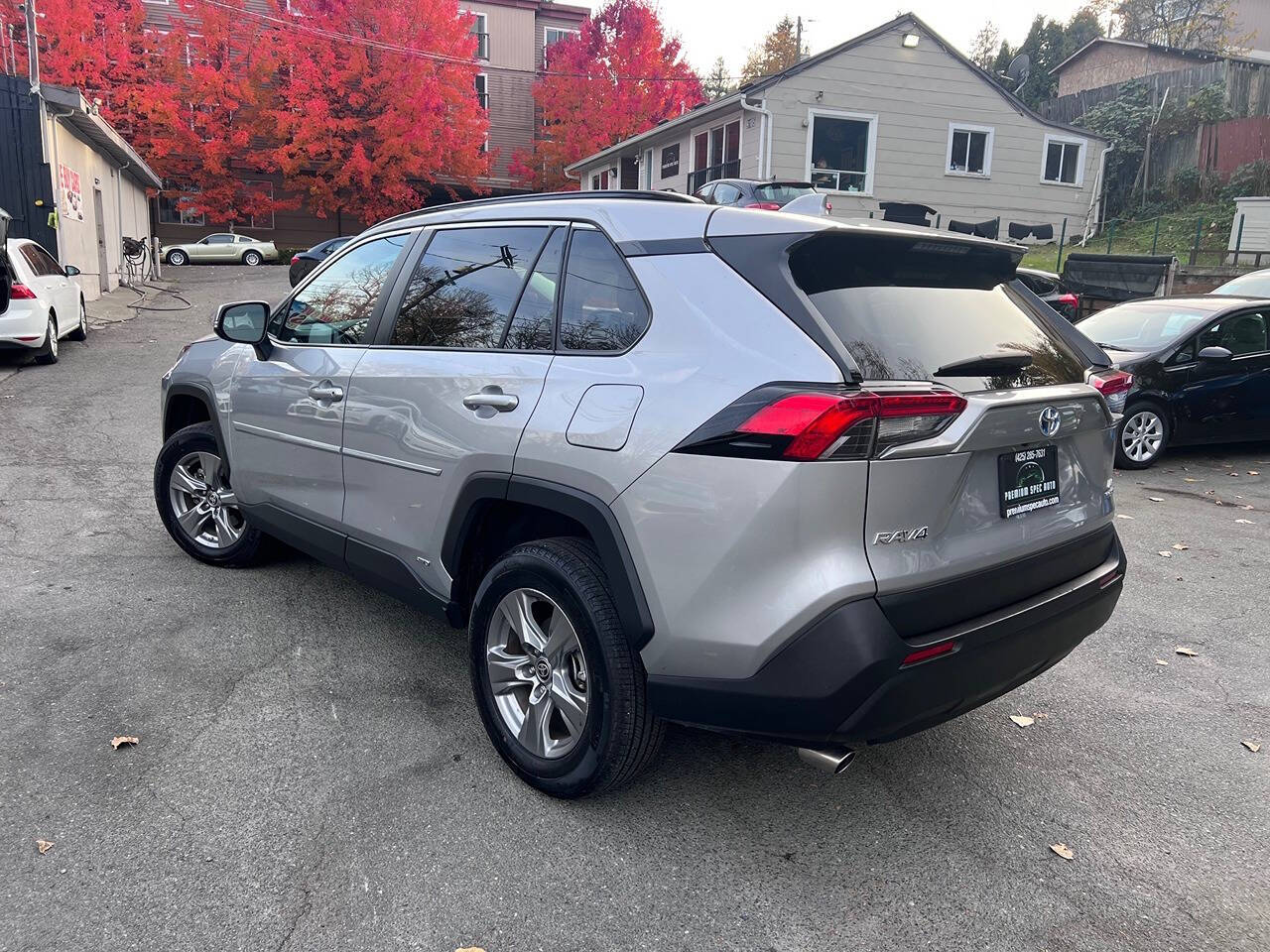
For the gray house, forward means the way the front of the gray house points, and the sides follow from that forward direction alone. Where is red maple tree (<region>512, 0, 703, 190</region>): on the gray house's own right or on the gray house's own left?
on the gray house's own right

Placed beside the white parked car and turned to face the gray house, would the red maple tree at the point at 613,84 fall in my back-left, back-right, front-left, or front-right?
front-left

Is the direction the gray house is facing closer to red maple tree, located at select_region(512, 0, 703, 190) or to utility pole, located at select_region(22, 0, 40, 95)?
the utility pole

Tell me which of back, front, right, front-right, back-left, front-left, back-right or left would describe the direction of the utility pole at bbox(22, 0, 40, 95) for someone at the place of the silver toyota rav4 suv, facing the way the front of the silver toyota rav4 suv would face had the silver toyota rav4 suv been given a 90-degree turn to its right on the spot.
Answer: left

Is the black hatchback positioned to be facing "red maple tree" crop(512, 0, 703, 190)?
no

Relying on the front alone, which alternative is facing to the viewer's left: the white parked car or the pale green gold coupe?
the pale green gold coupe

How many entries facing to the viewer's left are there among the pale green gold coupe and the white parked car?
1

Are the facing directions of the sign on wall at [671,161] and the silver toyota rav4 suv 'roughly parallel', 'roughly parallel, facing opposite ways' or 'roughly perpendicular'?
roughly perpendicular

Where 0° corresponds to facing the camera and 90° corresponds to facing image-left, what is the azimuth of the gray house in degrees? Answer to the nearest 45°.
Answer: approximately 45°

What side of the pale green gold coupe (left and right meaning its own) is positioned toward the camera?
left

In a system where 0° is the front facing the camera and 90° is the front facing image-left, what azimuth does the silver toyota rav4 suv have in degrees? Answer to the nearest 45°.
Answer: approximately 135°

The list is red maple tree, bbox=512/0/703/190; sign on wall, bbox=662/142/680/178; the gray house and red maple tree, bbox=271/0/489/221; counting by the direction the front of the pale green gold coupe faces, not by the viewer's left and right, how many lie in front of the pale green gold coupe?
0

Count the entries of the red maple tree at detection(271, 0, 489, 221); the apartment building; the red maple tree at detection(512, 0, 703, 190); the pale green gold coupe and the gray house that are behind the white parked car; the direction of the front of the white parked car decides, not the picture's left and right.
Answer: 0

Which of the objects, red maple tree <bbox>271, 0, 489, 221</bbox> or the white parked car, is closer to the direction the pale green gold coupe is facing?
the white parked car

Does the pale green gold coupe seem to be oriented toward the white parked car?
no

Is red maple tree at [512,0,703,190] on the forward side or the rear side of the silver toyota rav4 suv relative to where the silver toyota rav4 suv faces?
on the forward side

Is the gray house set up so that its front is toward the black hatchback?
no
